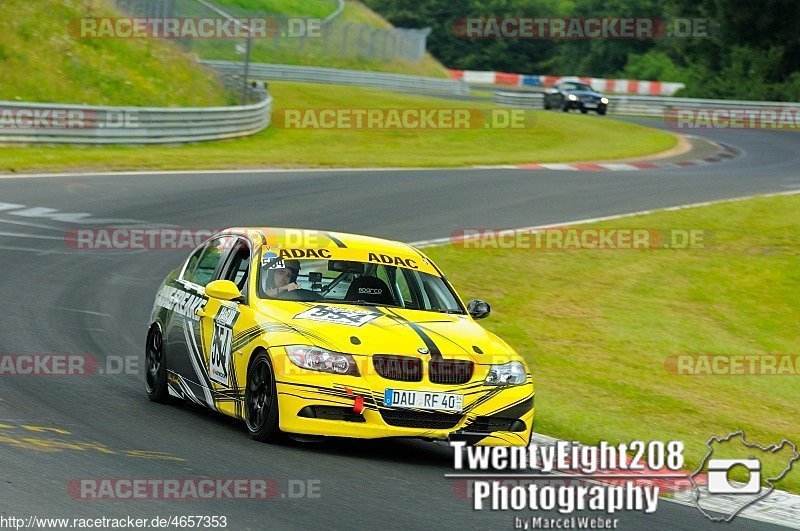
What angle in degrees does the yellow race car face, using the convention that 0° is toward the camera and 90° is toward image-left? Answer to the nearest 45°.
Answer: approximately 315°

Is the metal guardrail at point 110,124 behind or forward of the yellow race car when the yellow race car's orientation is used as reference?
behind
